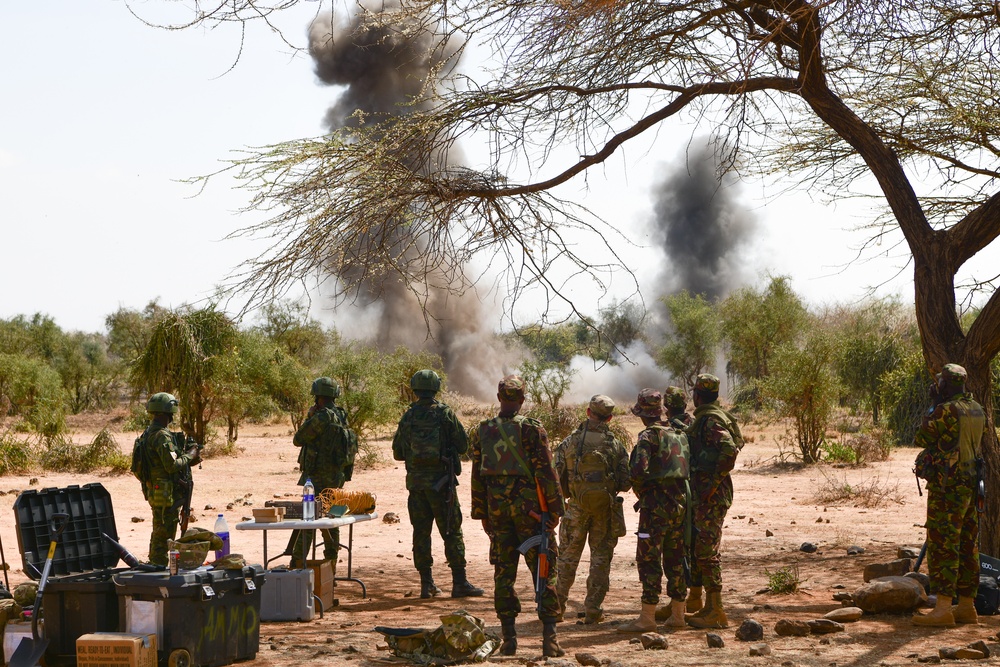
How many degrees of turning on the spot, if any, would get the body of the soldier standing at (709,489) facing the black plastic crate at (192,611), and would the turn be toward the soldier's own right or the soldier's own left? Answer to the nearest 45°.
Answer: approximately 90° to the soldier's own left

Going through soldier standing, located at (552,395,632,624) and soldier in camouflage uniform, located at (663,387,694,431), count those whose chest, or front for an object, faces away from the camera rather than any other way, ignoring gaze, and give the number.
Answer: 2

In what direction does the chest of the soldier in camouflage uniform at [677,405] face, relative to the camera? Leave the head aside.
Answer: away from the camera

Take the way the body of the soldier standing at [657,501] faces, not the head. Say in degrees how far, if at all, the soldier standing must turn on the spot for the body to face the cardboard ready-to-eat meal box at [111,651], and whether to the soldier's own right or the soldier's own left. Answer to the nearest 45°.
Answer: approximately 90° to the soldier's own left

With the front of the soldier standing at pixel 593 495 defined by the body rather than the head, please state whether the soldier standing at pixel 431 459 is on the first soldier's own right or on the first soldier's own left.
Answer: on the first soldier's own left

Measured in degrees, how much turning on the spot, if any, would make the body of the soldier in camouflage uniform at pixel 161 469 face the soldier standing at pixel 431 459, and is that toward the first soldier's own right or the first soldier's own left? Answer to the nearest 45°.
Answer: approximately 45° to the first soldier's own right

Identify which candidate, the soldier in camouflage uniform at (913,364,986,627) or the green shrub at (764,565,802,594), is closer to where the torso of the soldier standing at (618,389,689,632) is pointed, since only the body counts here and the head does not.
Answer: the green shrub

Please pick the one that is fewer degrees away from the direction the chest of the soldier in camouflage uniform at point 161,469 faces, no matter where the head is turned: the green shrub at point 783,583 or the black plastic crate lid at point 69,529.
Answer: the green shrub

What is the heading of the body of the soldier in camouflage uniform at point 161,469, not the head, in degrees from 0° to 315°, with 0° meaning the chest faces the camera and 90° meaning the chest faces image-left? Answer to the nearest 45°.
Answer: approximately 225°

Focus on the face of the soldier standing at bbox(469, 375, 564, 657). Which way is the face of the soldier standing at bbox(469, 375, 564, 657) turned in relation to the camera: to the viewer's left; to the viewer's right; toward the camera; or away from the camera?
away from the camera

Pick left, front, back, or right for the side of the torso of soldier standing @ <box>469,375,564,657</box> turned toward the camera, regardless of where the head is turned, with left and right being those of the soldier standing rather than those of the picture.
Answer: back

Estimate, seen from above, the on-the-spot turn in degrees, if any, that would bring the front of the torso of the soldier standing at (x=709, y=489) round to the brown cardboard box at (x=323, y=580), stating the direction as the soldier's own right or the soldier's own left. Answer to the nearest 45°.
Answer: approximately 45° to the soldier's own left

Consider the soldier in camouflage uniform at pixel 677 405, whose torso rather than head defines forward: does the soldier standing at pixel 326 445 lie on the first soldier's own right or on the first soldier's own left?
on the first soldier's own left

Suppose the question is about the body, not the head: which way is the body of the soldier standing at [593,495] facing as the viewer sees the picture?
away from the camera

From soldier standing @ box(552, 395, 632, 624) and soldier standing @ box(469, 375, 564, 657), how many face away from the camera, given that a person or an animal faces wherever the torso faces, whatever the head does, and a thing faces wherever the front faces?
2

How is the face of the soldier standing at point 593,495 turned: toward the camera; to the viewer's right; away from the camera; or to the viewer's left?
away from the camera
